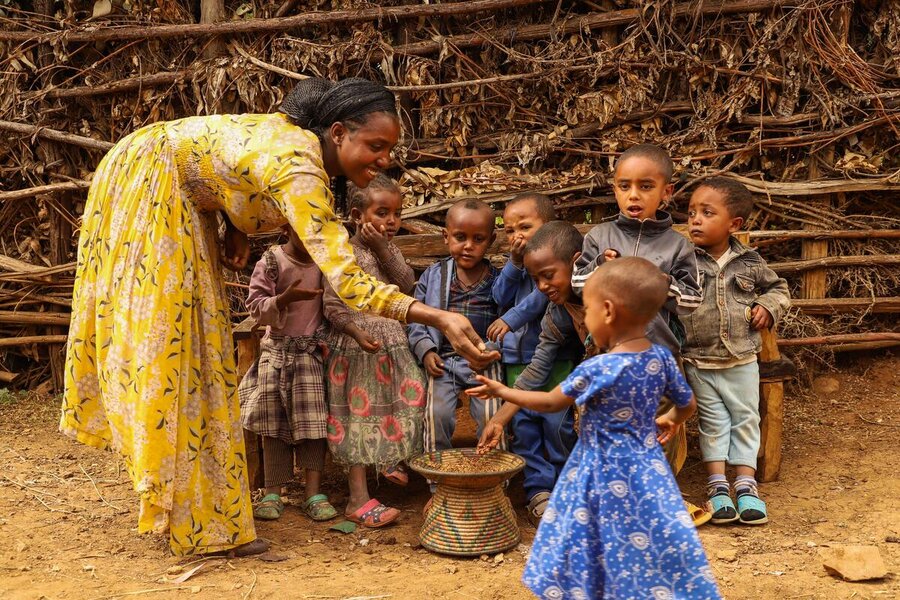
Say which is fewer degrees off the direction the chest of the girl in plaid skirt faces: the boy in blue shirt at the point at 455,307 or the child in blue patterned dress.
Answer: the child in blue patterned dress

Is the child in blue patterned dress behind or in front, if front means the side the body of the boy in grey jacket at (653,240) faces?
in front

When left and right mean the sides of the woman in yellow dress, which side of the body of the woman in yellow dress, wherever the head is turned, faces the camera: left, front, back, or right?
right

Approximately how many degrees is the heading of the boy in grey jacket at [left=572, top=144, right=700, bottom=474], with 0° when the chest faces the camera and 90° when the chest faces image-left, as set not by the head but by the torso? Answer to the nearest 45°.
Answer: approximately 0°

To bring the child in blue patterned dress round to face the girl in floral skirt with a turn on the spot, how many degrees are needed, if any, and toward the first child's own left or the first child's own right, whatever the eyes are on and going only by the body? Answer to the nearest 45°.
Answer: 0° — they already face them

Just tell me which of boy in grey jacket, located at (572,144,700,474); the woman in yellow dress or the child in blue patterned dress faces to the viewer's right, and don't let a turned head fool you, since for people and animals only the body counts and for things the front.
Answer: the woman in yellow dress

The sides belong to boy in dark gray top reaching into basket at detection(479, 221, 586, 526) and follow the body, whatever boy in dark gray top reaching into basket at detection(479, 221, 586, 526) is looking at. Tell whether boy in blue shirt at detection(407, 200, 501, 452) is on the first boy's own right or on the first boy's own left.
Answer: on the first boy's own right

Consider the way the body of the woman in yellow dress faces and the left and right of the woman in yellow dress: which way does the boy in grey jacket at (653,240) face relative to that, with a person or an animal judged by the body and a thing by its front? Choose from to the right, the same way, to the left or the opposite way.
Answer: to the right

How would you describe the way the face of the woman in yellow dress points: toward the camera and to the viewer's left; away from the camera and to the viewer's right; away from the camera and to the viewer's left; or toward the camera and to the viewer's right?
toward the camera and to the viewer's right

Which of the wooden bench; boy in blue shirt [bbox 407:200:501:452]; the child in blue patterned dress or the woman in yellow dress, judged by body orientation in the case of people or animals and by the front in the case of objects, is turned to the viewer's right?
the woman in yellow dress

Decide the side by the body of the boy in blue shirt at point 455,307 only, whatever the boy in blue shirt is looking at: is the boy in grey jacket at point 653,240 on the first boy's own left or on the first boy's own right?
on the first boy's own left
